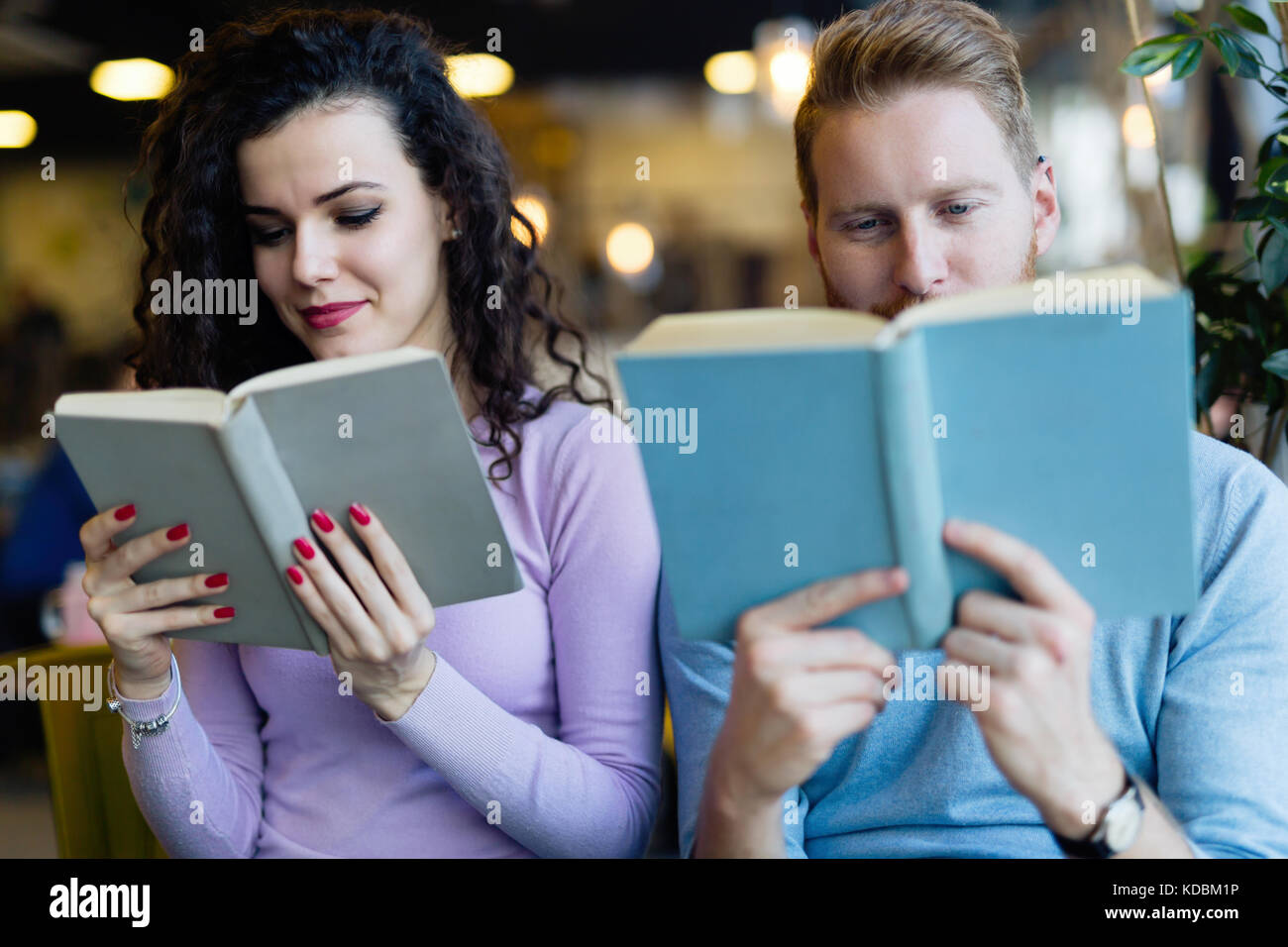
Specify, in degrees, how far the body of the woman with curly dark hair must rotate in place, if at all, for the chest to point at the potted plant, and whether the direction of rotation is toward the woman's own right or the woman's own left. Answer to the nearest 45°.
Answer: approximately 135° to the woman's own left

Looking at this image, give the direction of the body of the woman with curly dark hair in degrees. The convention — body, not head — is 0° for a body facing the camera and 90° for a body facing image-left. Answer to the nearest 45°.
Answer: approximately 45°

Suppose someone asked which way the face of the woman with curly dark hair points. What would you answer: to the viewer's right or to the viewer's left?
to the viewer's left
